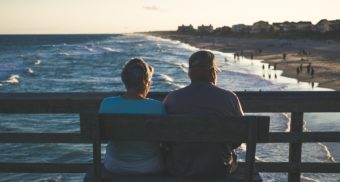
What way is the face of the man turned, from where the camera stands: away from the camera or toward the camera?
away from the camera

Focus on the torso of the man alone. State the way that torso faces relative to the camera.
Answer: away from the camera

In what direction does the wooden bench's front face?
away from the camera

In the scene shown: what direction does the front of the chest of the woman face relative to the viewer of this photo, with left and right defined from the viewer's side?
facing away from the viewer

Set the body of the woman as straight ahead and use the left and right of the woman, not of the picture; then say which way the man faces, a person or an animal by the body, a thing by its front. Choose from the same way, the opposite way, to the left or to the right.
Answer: the same way

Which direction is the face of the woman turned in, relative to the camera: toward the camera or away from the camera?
away from the camera

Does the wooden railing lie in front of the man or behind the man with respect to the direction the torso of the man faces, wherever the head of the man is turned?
in front
